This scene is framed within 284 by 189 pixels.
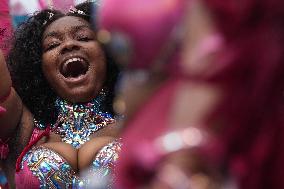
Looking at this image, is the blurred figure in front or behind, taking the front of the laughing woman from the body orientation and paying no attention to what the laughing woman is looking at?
in front

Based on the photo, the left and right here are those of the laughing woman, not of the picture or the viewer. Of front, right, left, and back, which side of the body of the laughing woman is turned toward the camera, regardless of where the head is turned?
front
